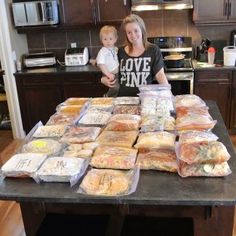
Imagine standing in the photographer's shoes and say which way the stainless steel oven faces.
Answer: facing the viewer

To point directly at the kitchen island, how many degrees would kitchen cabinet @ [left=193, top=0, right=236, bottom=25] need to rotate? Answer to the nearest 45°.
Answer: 0° — it already faces it

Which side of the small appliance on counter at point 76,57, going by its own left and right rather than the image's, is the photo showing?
front

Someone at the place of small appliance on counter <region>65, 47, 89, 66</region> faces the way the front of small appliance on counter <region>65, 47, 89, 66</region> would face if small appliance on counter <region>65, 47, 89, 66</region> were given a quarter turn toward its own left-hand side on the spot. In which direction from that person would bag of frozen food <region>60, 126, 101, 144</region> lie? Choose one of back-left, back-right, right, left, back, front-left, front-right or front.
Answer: right

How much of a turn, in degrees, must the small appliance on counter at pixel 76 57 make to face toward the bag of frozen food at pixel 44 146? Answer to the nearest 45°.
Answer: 0° — it already faces it

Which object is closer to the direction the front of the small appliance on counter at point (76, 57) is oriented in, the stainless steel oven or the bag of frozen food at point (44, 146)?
the bag of frozen food

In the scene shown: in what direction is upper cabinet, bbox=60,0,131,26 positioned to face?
toward the camera

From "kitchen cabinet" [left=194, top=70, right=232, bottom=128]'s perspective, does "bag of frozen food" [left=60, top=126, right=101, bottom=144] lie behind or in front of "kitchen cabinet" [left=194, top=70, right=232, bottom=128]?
in front

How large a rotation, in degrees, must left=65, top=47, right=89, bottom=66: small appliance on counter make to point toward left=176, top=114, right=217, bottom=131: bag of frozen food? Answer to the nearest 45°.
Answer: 0° — it already faces it

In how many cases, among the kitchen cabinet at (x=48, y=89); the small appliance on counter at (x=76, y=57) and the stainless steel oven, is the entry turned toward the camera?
3

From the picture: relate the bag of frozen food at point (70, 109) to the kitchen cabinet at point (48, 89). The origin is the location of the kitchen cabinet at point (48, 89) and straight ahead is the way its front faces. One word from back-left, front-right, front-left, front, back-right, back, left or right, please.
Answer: front

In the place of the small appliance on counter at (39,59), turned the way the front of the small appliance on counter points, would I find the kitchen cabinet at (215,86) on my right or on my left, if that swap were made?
on my left

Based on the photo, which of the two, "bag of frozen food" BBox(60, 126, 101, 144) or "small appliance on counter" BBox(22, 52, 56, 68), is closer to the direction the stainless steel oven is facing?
the bag of frozen food
